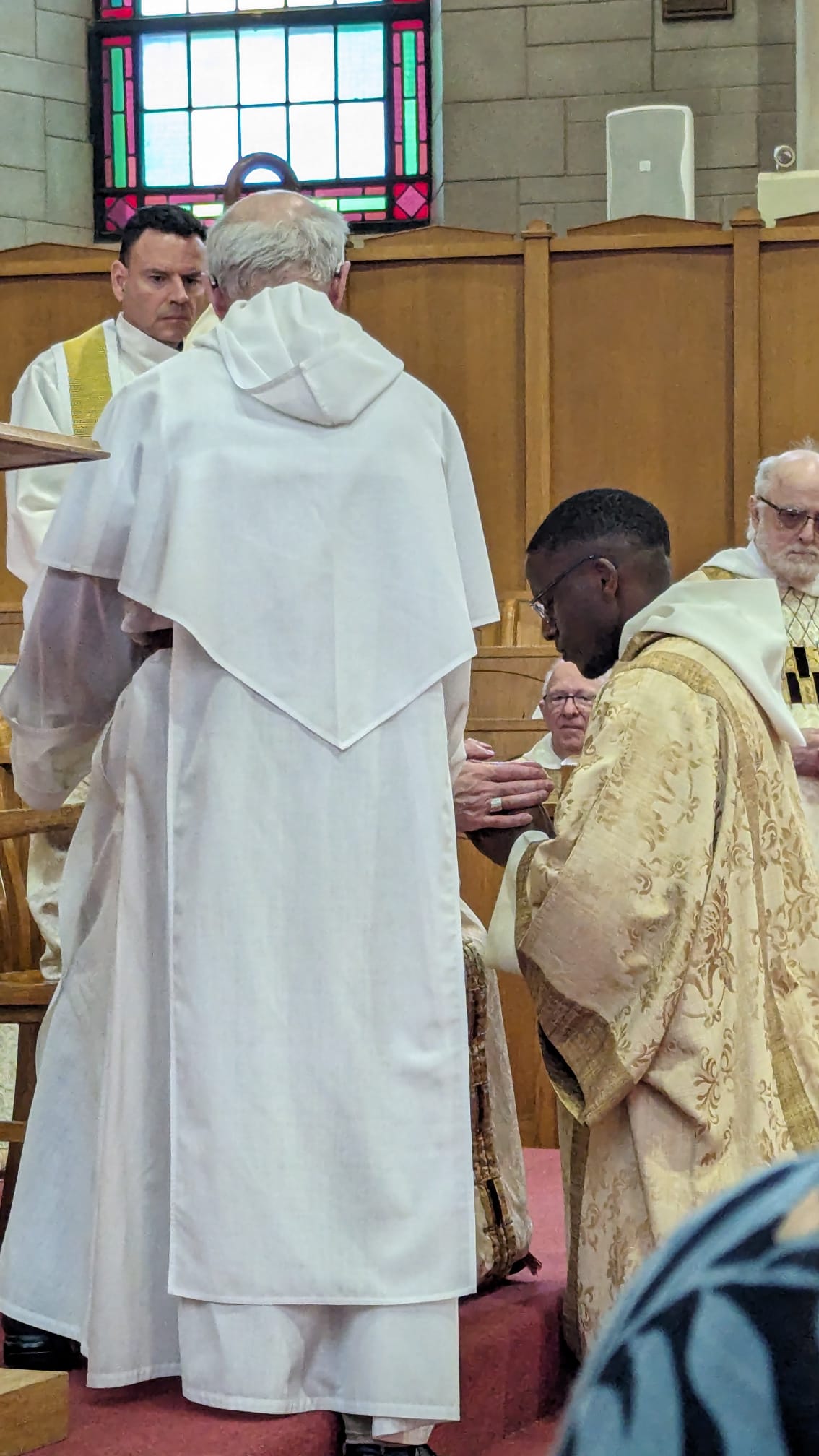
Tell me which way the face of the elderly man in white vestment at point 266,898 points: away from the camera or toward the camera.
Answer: away from the camera

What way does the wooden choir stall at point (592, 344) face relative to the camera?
toward the camera

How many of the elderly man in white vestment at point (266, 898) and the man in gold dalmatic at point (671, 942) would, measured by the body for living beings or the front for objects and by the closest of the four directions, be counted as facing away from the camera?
1

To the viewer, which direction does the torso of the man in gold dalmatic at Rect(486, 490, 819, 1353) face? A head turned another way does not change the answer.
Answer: to the viewer's left

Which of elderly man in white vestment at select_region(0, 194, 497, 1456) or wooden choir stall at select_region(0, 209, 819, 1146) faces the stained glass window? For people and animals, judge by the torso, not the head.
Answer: the elderly man in white vestment

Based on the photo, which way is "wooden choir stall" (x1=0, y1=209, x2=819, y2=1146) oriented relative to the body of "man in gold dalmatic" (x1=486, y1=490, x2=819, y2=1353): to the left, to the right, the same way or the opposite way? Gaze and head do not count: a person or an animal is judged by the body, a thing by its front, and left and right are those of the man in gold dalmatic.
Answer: to the left

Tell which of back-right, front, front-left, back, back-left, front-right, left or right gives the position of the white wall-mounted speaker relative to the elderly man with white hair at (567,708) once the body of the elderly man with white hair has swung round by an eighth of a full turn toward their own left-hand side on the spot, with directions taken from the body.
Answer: back-left

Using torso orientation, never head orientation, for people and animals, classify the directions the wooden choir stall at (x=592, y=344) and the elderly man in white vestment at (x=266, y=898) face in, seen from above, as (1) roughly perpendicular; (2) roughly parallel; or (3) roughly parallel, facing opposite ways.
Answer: roughly parallel, facing opposite ways

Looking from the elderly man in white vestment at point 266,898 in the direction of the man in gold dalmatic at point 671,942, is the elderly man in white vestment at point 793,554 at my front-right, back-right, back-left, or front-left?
front-left

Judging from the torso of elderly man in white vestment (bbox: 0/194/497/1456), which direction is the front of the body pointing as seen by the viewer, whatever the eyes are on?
away from the camera

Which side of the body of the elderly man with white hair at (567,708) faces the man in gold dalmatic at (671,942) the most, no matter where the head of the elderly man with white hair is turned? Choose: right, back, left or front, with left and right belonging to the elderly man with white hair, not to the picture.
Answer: front

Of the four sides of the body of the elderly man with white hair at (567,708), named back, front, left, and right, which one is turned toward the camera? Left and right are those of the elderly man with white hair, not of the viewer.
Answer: front
